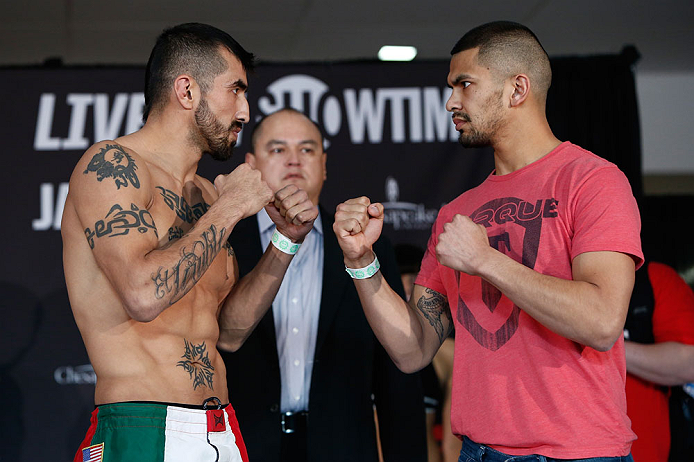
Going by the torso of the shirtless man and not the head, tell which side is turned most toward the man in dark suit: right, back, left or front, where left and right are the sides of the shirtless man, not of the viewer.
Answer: left

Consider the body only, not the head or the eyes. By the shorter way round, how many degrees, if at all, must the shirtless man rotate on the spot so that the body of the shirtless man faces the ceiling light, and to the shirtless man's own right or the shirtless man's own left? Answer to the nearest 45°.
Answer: approximately 90° to the shirtless man's own left

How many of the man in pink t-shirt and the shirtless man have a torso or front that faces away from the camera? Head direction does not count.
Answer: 0

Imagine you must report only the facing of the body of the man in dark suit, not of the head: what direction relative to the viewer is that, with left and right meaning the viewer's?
facing the viewer

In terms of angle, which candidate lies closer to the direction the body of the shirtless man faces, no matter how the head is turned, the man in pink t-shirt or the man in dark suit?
the man in pink t-shirt

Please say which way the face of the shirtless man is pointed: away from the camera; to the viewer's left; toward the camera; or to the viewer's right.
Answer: to the viewer's right

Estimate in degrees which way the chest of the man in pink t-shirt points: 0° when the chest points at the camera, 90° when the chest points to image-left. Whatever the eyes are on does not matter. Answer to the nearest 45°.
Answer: approximately 45°

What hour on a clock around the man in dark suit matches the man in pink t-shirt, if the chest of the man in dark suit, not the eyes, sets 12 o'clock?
The man in pink t-shirt is roughly at 11 o'clock from the man in dark suit.

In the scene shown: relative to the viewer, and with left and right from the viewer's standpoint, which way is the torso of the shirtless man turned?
facing the viewer and to the right of the viewer

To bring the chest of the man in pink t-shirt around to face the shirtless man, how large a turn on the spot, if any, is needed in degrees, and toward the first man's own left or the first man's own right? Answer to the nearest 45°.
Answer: approximately 45° to the first man's own right

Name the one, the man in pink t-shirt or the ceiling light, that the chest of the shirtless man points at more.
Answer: the man in pink t-shirt

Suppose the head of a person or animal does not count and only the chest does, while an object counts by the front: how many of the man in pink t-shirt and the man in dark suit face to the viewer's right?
0

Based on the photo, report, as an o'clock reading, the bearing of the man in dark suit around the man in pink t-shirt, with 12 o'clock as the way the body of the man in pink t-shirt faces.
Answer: The man in dark suit is roughly at 3 o'clock from the man in pink t-shirt.
